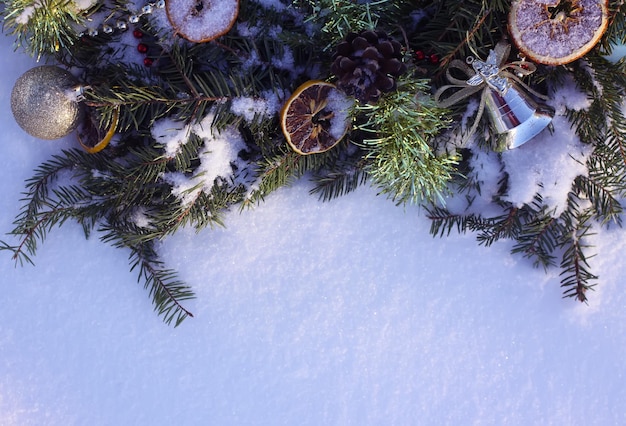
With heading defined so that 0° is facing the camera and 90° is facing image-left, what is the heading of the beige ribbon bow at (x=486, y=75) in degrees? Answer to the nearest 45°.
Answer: approximately 0°
